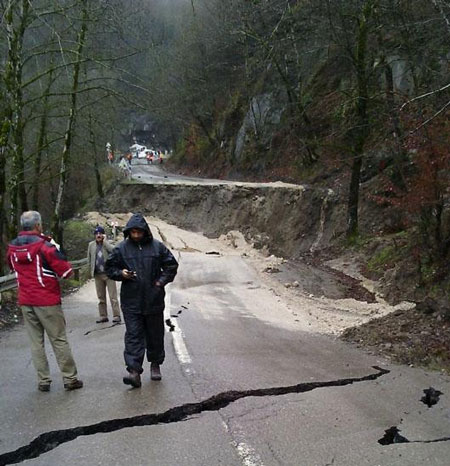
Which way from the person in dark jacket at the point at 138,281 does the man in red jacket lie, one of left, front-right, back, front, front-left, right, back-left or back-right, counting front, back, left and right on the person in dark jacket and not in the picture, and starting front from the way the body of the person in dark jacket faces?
right

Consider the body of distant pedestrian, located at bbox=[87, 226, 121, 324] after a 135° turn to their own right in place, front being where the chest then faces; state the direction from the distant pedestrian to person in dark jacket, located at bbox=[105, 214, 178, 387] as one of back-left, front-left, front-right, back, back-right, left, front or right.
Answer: back-left

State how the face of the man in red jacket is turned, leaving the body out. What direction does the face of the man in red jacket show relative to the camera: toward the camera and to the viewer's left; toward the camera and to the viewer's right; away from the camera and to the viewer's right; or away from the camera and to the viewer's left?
away from the camera and to the viewer's right

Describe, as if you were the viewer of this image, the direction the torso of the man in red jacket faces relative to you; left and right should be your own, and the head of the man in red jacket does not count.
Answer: facing away from the viewer and to the right of the viewer

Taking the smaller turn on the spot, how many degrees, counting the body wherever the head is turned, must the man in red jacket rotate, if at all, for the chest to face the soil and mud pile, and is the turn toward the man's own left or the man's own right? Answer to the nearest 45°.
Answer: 0° — they already face it

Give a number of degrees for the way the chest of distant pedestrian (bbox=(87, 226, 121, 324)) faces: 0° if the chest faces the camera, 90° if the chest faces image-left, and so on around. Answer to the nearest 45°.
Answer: approximately 0°

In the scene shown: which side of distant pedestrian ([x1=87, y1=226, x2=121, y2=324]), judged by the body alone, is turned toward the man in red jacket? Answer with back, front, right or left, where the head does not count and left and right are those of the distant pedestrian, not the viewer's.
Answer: front

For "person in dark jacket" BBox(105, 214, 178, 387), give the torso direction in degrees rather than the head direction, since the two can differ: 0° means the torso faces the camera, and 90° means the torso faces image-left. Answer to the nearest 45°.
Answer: approximately 0°

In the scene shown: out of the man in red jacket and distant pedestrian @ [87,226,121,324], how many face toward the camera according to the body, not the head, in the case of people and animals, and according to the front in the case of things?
1

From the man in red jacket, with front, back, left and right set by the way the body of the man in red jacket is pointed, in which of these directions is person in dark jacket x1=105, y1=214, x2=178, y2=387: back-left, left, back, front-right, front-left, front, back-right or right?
front-right

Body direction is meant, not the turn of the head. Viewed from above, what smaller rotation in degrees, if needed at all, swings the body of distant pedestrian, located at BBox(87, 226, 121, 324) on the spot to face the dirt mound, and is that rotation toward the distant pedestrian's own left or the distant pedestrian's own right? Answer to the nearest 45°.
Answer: approximately 45° to the distant pedestrian's own left
